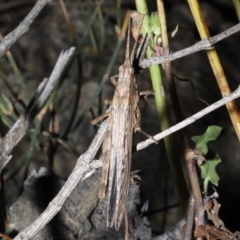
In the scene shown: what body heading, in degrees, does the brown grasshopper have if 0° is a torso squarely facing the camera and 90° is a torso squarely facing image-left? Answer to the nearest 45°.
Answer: approximately 180°
